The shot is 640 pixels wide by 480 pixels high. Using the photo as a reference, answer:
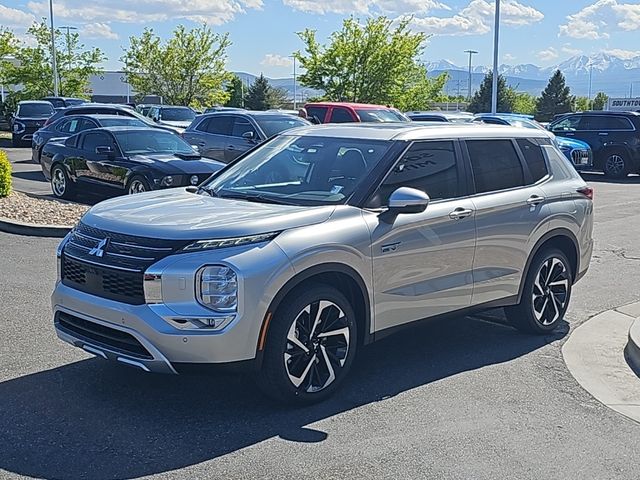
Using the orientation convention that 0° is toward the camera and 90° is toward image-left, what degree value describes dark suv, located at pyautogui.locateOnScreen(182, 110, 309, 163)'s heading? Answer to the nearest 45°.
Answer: approximately 315°

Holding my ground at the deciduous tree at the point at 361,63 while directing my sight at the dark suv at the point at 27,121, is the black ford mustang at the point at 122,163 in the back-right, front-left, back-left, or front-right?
front-left

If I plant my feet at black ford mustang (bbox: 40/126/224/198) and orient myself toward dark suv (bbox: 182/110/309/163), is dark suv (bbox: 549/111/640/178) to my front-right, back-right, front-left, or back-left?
front-right

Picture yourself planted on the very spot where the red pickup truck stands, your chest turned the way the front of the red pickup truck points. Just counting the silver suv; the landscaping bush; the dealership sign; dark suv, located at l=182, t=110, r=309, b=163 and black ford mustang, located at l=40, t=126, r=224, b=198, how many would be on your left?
1

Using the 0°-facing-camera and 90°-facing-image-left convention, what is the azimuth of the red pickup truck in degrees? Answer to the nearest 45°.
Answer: approximately 315°

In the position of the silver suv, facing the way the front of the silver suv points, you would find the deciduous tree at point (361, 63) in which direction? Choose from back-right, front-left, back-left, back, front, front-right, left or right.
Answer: back-right

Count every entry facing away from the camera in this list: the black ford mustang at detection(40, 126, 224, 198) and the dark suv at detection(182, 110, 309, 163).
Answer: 0

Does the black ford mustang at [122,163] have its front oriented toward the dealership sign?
no

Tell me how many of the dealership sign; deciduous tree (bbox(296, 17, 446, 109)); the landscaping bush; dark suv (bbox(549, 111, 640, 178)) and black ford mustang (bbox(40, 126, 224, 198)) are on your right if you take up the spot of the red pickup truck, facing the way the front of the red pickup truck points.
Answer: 2

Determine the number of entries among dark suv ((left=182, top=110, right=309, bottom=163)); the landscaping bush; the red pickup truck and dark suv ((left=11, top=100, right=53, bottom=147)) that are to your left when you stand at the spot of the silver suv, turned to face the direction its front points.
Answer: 0

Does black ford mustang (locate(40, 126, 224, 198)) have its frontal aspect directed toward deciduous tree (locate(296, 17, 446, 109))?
no

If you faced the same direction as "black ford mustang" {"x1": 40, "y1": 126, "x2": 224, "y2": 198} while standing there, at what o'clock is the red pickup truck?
The red pickup truck is roughly at 9 o'clock from the black ford mustang.

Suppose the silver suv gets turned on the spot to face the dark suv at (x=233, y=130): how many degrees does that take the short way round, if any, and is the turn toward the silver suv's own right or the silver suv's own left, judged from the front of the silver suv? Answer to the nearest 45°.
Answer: approximately 135° to the silver suv's own right

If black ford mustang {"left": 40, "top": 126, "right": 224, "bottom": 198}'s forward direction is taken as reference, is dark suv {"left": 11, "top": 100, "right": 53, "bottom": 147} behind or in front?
behind

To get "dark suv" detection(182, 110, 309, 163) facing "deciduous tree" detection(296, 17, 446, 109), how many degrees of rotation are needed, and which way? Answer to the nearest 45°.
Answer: approximately 135° to its left

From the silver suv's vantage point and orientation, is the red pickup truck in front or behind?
behind

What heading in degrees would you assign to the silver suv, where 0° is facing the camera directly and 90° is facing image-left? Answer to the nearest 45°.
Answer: approximately 45°

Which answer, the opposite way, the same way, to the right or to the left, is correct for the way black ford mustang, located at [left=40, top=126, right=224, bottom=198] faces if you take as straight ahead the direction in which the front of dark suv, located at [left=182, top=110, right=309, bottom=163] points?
the same way

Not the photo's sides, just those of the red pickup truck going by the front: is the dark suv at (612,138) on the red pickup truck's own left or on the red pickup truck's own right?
on the red pickup truck's own left

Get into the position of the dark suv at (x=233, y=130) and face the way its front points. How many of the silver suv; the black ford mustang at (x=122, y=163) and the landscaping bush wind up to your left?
0
